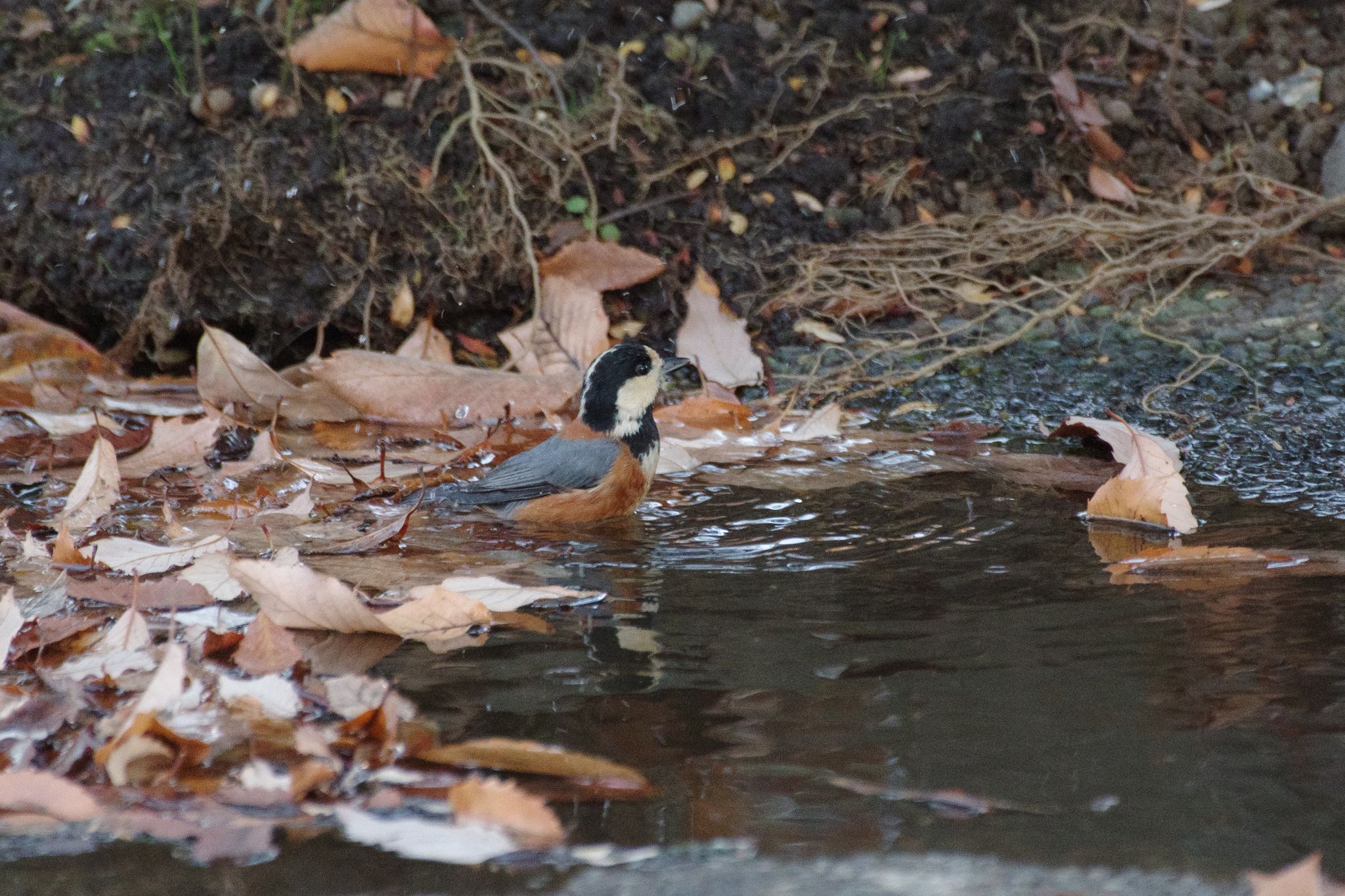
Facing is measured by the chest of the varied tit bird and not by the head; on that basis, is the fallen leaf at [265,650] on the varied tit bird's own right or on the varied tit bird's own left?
on the varied tit bird's own right

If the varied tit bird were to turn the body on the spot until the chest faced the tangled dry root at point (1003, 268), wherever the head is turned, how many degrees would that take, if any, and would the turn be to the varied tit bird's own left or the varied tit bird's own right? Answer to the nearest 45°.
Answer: approximately 45° to the varied tit bird's own left

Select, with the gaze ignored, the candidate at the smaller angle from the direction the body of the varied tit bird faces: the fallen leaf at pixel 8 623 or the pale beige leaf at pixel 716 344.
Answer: the pale beige leaf

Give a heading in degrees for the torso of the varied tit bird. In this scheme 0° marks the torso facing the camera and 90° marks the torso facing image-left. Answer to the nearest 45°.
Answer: approximately 270°

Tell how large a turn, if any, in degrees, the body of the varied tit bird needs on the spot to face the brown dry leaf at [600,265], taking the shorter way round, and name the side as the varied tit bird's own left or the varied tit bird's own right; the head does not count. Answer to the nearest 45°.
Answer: approximately 90° to the varied tit bird's own left

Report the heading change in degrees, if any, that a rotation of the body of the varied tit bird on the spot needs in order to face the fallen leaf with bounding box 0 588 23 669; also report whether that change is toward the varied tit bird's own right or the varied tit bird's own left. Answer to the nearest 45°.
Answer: approximately 135° to the varied tit bird's own right

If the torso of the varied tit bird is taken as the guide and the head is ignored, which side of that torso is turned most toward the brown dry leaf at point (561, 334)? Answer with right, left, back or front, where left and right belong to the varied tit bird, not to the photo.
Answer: left

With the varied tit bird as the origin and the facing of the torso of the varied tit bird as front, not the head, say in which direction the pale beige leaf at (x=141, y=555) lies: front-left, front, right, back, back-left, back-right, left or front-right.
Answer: back-right

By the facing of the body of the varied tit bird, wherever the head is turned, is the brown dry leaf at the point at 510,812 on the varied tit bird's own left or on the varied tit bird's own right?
on the varied tit bird's own right

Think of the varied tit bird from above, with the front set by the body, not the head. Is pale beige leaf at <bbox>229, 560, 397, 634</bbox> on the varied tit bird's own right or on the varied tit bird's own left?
on the varied tit bird's own right

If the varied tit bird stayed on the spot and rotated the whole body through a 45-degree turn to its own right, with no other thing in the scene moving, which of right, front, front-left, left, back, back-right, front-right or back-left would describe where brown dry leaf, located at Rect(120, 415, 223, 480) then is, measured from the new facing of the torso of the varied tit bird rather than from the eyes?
back-right
